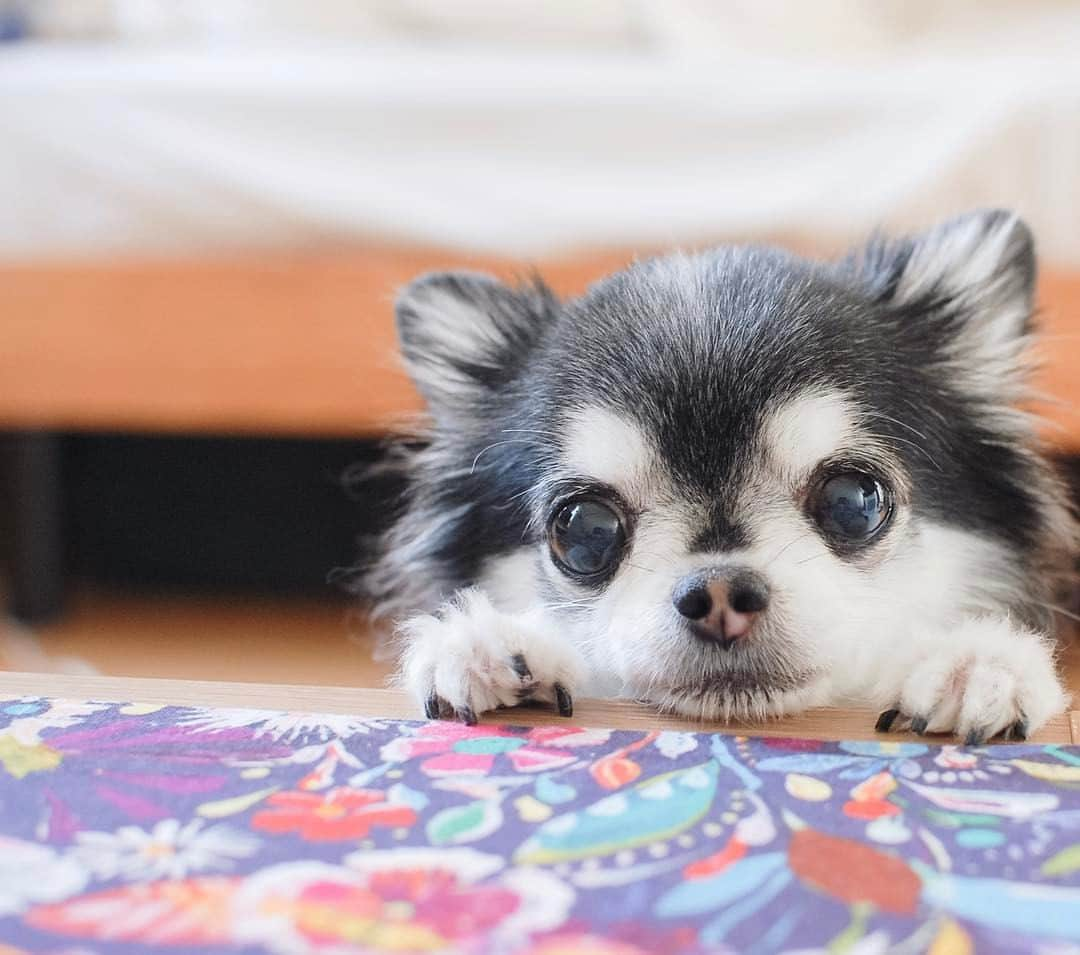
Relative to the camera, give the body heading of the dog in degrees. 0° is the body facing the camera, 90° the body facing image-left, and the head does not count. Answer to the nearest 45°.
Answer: approximately 0°

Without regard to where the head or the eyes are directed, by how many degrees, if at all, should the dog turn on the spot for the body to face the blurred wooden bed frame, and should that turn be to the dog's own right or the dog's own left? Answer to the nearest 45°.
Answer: approximately 135° to the dog's own right
